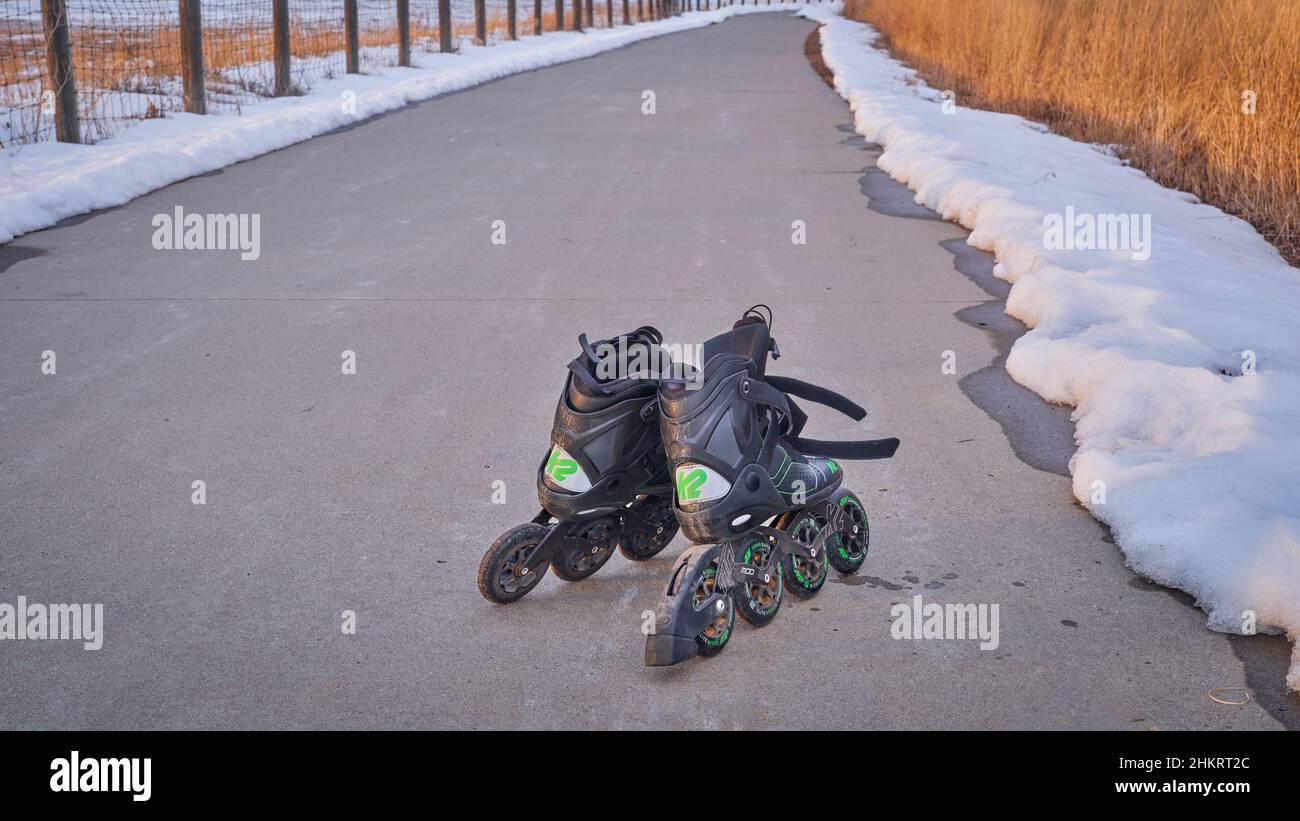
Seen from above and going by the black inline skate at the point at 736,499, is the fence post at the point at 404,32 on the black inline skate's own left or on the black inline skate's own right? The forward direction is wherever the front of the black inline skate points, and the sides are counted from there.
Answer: on the black inline skate's own left

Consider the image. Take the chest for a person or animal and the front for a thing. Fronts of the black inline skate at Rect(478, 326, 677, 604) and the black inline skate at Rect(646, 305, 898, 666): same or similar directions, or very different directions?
same or similar directions

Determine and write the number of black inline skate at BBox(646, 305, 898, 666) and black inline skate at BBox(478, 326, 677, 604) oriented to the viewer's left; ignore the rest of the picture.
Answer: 0

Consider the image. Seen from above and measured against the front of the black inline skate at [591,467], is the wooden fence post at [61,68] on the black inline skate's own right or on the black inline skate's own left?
on the black inline skate's own left

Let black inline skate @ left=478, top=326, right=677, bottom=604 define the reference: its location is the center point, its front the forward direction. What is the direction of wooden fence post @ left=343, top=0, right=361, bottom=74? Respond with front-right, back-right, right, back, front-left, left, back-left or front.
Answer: front-left

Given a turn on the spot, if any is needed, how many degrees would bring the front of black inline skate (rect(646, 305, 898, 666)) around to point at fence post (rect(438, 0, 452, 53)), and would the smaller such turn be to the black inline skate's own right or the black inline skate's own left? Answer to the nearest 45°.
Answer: approximately 45° to the black inline skate's own left

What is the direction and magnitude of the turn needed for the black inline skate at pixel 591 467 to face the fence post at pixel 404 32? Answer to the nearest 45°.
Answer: approximately 45° to its left

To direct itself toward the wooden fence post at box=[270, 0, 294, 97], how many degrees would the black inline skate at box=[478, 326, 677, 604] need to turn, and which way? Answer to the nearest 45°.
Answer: approximately 45° to its left

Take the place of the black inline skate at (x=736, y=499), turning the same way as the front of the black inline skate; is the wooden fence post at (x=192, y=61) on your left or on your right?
on your left

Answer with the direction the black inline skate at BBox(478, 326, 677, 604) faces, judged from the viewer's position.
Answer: facing away from the viewer and to the right of the viewer

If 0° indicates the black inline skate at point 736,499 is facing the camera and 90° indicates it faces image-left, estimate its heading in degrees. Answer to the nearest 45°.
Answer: approximately 225°
